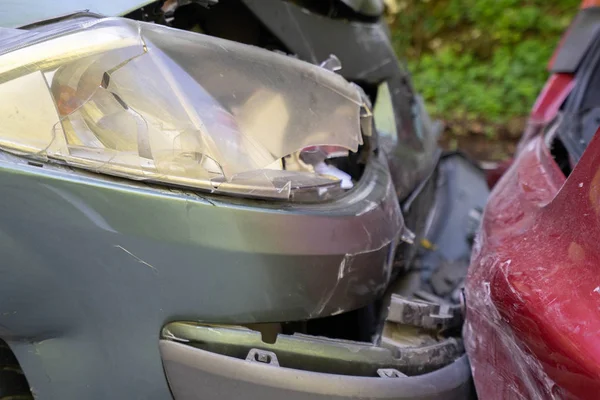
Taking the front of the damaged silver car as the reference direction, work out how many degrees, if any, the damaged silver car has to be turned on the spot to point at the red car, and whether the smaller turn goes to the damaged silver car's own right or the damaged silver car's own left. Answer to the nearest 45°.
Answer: approximately 45° to the damaged silver car's own left

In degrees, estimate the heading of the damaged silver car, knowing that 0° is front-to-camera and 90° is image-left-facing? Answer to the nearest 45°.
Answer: approximately 315°
